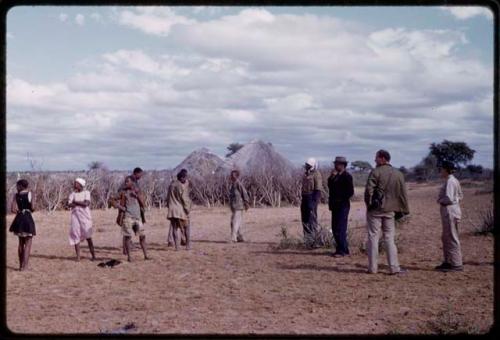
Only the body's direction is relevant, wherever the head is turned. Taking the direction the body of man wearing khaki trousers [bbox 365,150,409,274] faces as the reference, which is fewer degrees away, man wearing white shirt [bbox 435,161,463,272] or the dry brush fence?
the dry brush fence

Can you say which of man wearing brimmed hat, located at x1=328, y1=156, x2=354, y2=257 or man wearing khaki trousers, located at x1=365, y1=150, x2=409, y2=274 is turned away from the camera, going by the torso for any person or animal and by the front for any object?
the man wearing khaki trousers

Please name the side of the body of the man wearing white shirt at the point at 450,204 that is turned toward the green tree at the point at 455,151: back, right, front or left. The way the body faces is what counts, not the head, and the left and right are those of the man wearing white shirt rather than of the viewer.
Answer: right

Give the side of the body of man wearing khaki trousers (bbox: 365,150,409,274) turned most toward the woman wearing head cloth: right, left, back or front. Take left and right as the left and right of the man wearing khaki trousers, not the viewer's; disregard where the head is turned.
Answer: left

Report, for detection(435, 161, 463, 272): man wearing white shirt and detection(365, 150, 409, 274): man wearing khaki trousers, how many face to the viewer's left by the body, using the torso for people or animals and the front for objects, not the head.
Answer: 1

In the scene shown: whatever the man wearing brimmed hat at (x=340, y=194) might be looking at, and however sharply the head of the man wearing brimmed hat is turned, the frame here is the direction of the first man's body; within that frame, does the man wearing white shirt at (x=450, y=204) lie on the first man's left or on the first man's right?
on the first man's left

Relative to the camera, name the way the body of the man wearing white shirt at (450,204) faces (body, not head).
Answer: to the viewer's left

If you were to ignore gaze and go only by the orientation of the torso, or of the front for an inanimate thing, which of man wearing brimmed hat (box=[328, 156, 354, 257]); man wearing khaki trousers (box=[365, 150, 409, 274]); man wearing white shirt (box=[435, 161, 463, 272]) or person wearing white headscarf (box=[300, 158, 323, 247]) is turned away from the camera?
the man wearing khaki trousers

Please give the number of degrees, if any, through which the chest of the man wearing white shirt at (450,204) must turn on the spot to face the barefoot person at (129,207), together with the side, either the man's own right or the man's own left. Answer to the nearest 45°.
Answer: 0° — they already face them

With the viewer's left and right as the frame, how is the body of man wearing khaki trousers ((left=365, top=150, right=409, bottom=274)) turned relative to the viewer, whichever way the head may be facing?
facing away from the viewer

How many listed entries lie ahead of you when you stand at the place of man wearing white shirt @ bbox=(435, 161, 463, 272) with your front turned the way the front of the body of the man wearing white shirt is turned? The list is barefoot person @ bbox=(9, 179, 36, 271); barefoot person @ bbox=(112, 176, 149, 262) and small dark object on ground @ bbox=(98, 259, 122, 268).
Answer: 3

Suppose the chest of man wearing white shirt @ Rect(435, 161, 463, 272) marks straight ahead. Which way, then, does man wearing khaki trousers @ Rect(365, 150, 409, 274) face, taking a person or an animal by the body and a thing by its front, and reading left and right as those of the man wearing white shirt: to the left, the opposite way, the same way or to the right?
to the right
